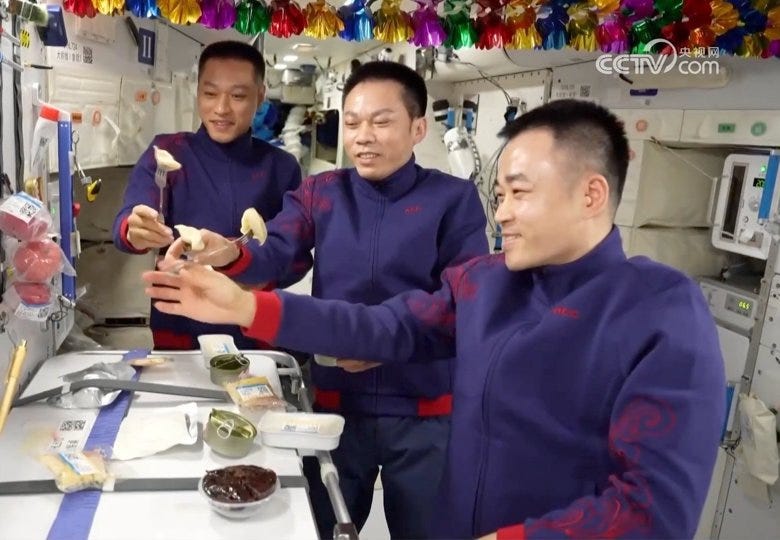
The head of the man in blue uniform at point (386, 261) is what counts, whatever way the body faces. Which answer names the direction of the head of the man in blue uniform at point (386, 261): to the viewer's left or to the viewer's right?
to the viewer's left

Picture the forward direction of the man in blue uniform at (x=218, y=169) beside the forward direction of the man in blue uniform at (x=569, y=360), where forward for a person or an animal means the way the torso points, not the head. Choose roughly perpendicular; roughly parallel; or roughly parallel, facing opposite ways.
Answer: roughly perpendicular

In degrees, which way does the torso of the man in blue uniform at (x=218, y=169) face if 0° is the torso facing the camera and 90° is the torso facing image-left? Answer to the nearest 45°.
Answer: approximately 0°

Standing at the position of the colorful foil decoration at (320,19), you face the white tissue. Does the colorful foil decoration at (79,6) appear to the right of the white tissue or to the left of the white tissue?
right

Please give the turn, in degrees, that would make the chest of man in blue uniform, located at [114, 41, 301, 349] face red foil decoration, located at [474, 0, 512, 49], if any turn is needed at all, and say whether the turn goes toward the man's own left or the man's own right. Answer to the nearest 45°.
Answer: approximately 90° to the man's own left

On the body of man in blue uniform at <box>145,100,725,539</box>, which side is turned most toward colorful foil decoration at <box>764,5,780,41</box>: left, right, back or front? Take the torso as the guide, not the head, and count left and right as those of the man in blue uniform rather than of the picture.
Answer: back

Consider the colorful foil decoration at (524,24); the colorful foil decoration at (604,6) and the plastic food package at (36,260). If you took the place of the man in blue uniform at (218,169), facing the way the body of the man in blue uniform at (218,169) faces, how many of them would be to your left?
2

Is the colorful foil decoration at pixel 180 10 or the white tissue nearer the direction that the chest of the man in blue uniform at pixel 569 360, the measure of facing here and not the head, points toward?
the white tissue
